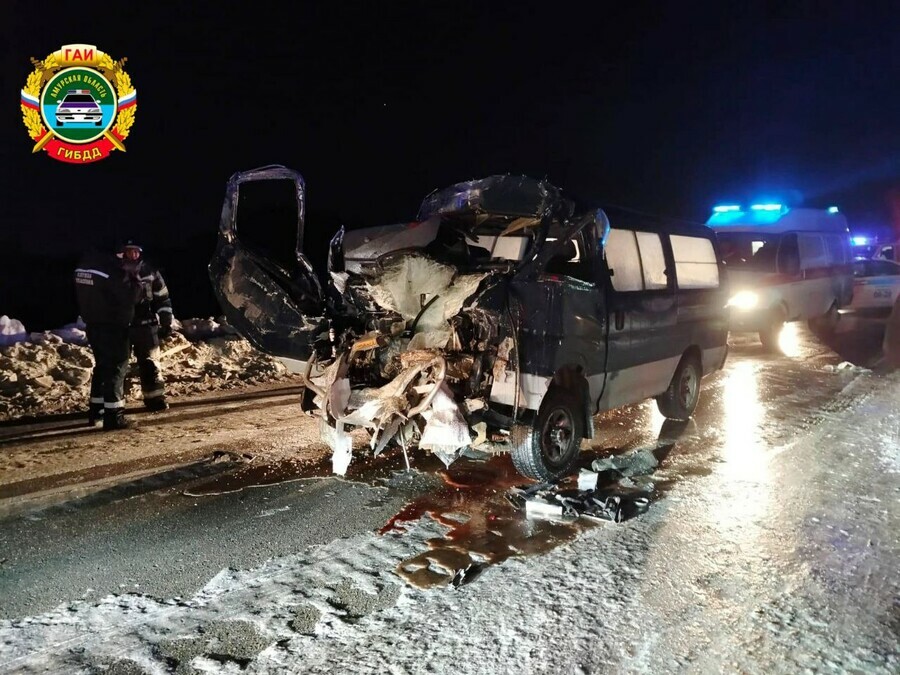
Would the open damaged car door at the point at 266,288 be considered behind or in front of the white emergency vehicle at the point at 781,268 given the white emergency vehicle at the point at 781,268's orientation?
in front

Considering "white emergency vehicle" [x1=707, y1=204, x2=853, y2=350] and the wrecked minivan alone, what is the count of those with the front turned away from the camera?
0

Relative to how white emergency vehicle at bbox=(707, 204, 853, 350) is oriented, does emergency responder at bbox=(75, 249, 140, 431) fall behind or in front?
in front

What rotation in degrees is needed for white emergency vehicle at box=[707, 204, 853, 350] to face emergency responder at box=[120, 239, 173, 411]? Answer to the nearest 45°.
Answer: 0° — it already faces them

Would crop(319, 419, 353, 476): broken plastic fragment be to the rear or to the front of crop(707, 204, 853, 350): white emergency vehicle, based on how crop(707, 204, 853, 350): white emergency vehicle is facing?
to the front

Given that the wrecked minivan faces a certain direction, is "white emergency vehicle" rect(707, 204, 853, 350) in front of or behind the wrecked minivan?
behind

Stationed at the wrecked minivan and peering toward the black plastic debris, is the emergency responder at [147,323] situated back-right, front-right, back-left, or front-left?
back-right

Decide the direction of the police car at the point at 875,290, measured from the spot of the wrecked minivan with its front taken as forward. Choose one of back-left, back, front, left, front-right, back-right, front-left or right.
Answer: back

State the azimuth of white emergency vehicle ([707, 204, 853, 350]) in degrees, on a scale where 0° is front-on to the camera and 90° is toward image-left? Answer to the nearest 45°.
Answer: approximately 45°

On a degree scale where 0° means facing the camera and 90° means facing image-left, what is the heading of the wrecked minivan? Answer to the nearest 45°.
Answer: approximately 45°
